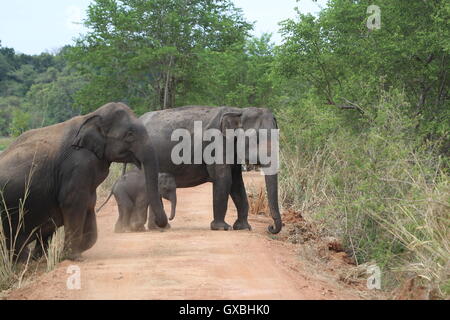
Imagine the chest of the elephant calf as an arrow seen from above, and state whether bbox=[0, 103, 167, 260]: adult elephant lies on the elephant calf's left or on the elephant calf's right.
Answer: on the elephant calf's right

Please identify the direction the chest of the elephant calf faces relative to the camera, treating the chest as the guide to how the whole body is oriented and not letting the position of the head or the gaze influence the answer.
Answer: to the viewer's right

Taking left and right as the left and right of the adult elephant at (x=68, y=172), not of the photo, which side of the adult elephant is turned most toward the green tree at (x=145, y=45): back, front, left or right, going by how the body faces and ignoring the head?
left

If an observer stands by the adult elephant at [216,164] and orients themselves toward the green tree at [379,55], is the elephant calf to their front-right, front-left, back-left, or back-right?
back-left

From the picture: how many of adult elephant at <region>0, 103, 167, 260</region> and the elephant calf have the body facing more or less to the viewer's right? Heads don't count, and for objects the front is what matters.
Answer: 2

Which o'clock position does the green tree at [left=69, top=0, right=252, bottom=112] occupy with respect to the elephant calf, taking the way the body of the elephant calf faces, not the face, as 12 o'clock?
The green tree is roughly at 9 o'clock from the elephant calf.

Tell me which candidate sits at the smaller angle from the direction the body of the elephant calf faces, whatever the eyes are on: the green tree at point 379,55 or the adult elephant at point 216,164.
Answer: the adult elephant

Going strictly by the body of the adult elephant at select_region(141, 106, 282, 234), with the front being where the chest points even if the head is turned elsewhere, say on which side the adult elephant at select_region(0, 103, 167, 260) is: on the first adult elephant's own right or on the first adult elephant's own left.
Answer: on the first adult elephant's own right

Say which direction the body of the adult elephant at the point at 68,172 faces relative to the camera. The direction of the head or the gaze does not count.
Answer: to the viewer's right

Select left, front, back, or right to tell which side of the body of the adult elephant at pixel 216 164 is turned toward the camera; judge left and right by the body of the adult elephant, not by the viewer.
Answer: right

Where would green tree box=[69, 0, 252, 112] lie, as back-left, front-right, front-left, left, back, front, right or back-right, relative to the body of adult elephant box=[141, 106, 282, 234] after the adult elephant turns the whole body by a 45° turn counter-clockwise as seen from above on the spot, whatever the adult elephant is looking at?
front-left
